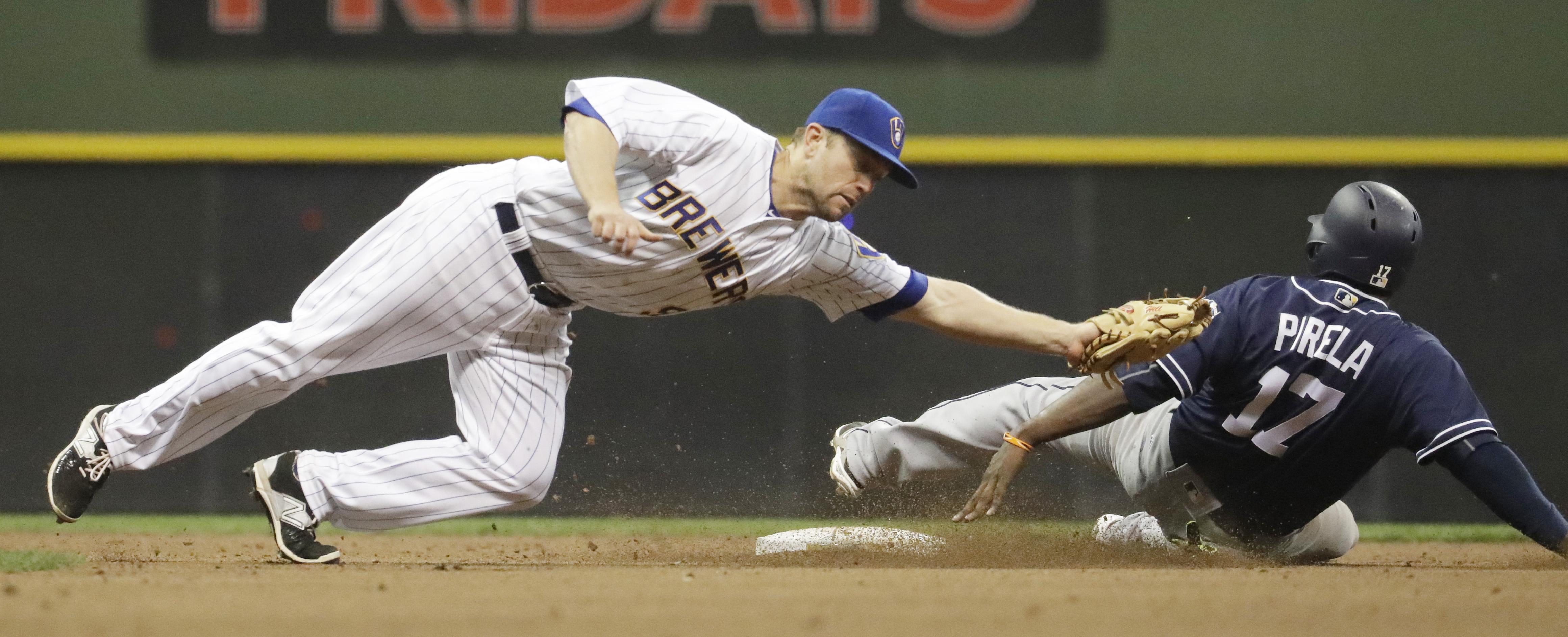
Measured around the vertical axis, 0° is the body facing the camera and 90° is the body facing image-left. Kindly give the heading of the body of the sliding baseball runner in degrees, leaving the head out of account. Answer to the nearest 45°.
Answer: approximately 135°

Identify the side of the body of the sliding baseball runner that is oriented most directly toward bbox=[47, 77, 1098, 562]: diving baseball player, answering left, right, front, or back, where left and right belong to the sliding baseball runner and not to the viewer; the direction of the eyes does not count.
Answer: left
